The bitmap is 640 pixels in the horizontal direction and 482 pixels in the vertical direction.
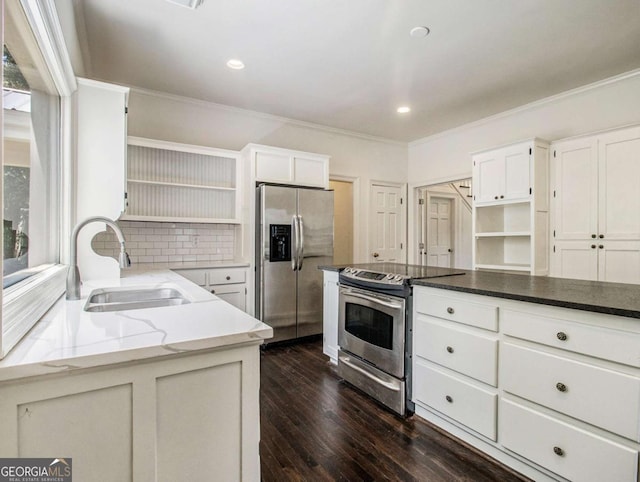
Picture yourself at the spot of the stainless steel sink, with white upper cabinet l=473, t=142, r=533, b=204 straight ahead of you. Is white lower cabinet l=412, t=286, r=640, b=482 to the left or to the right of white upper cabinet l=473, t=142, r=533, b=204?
right

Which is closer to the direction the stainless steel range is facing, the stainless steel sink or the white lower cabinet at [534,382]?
the stainless steel sink

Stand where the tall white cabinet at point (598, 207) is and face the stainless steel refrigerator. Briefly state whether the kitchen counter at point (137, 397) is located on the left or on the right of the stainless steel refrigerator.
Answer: left

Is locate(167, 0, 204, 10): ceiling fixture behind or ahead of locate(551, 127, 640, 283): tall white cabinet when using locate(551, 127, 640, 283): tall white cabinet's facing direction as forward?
ahead

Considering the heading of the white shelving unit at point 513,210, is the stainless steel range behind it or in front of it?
in front

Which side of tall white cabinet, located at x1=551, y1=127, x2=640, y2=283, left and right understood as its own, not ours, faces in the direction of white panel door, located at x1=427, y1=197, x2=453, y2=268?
right

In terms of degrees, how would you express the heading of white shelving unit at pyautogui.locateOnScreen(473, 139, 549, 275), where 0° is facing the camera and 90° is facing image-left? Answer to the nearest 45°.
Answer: approximately 45°
